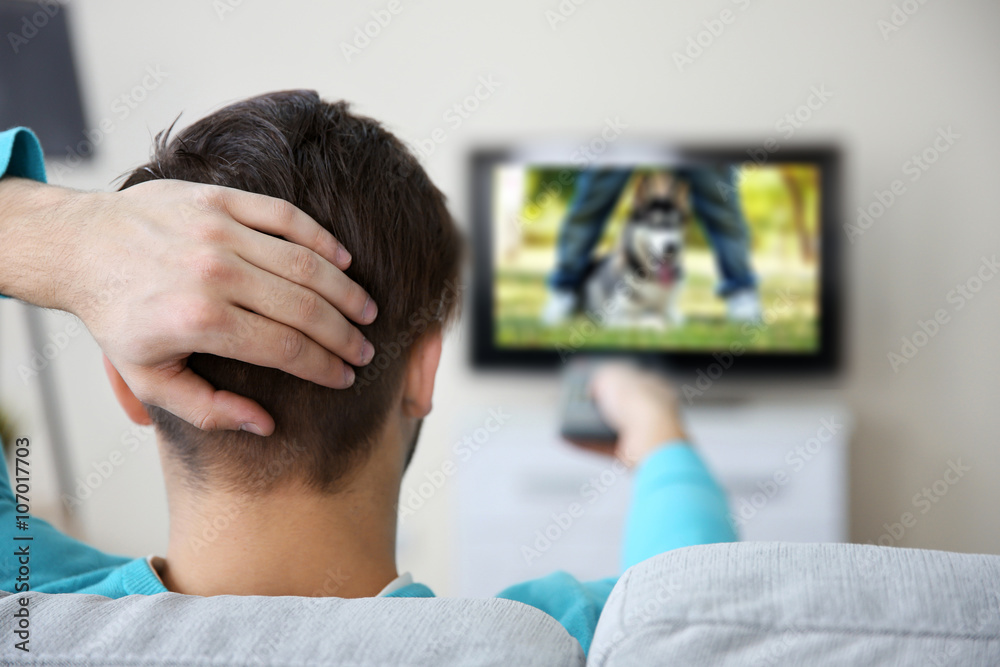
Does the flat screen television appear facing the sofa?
yes

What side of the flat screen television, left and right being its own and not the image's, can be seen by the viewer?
front
